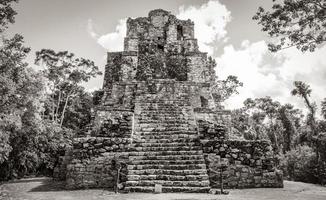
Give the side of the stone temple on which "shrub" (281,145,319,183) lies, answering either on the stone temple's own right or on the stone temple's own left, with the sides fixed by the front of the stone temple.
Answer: on the stone temple's own left

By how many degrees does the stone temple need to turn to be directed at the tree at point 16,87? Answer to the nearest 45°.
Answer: approximately 90° to its right

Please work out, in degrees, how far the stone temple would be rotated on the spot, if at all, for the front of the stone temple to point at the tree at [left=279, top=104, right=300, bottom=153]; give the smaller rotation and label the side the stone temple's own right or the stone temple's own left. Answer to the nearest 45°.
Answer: approximately 135° to the stone temple's own left

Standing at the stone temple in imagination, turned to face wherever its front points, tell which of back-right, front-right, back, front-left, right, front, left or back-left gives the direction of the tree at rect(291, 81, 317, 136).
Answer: back-left

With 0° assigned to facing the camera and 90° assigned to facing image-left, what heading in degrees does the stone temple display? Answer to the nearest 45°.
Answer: approximately 0°
